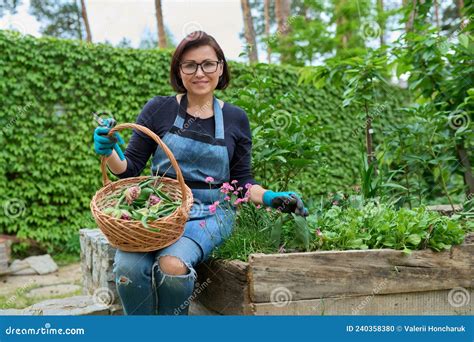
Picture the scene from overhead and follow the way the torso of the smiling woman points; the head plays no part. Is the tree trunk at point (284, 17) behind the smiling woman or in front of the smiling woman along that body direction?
behind

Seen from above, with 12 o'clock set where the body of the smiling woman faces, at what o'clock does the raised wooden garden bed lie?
The raised wooden garden bed is roughly at 10 o'clock from the smiling woman.

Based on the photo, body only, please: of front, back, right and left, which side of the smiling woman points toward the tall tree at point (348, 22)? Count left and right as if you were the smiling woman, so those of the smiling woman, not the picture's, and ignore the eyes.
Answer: back

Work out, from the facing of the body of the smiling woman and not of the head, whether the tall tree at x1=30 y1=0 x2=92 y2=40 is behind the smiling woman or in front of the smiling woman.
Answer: behind

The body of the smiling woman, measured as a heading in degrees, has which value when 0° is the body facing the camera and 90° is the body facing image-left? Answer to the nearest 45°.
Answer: approximately 0°

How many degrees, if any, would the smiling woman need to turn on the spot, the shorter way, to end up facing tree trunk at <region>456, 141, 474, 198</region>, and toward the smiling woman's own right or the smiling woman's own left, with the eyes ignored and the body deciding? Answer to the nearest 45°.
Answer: approximately 135° to the smiling woman's own left

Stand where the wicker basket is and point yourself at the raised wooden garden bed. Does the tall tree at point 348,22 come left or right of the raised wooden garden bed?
left
